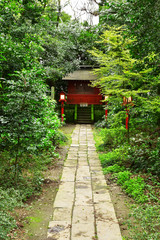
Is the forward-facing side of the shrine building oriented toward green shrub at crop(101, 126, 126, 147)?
yes

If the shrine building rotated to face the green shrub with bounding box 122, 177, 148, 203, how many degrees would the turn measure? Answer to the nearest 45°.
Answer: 0° — it already faces it

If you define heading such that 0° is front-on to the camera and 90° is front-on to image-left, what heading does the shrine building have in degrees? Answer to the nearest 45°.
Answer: approximately 0°

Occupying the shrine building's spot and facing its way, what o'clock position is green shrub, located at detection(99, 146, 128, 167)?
The green shrub is roughly at 12 o'clock from the shrine building.

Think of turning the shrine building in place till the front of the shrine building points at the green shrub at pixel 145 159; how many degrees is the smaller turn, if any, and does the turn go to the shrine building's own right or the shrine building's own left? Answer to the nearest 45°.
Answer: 0° — it already faces it

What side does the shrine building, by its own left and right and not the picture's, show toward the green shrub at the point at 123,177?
front

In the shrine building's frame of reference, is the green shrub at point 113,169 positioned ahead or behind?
ahead

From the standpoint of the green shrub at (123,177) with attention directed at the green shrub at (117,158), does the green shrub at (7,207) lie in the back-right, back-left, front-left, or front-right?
back-left

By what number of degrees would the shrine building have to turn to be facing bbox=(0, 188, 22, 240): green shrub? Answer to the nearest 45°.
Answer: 0° — it already faces it
